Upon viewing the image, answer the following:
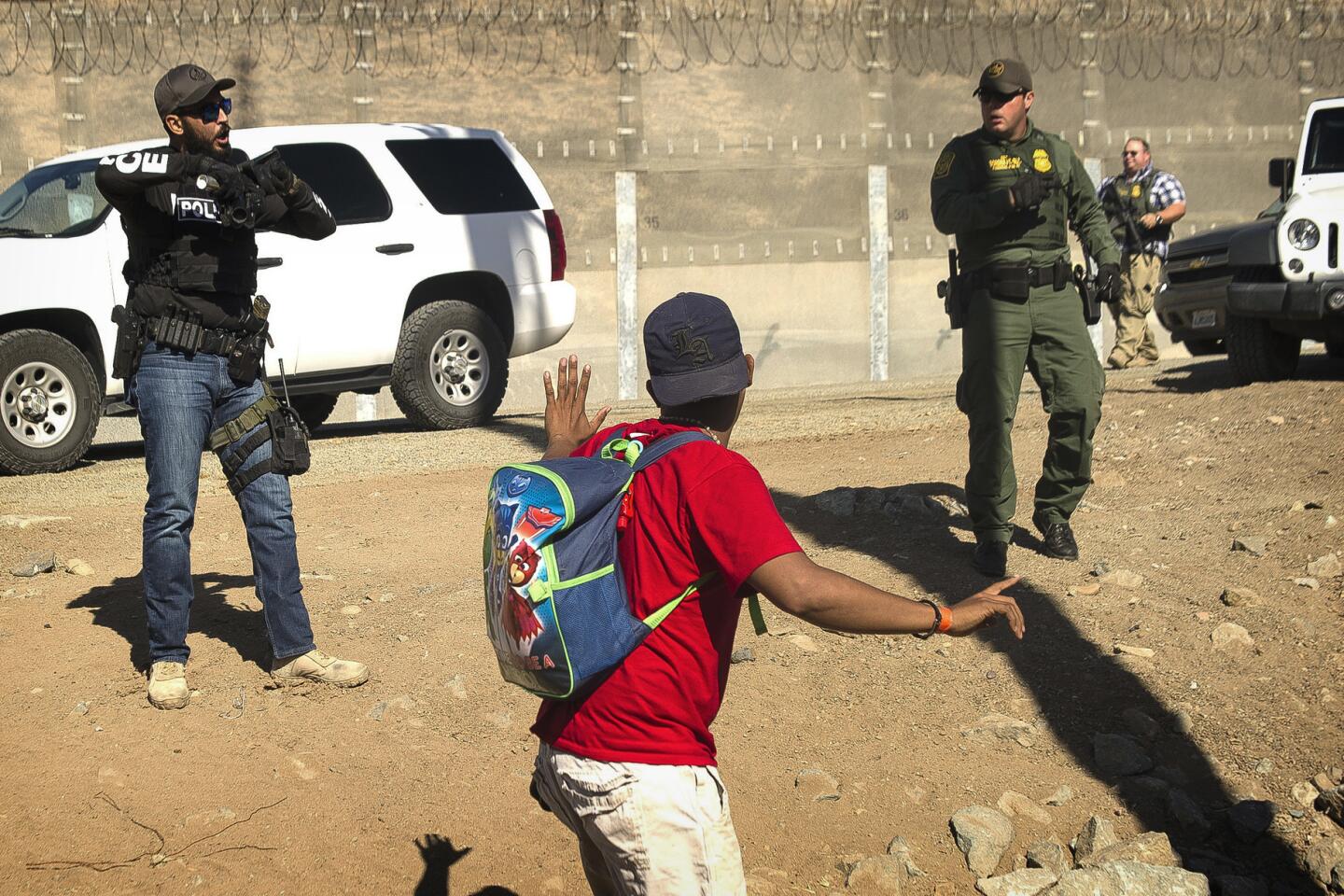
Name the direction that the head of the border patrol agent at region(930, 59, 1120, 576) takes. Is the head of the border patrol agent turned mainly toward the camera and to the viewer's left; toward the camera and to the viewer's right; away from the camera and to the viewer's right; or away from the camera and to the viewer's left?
toward the camera and to the viewer's left

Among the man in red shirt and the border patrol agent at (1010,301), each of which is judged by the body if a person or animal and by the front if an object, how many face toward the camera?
1

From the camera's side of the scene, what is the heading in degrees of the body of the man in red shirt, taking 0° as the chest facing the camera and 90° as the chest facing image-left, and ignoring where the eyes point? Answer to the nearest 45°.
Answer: approximately 225°

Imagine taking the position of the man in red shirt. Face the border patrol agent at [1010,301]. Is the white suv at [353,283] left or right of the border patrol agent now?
left

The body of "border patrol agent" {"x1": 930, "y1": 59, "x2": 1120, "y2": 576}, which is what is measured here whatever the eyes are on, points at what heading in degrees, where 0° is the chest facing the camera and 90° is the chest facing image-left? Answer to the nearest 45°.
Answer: approximately 0°

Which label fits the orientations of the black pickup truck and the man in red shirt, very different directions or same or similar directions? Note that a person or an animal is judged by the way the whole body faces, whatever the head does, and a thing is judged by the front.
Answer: very different directions

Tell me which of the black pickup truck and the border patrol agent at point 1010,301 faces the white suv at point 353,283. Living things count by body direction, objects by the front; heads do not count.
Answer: the black pickup truck

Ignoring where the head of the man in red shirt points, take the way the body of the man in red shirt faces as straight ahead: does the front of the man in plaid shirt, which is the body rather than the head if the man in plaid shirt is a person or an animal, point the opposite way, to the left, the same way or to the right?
the opposite way

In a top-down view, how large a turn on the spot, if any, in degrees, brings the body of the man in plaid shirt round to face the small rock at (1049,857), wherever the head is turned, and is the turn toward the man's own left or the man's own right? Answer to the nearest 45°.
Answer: approximately 45° to the man's own left

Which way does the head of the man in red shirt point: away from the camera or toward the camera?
away from the camera

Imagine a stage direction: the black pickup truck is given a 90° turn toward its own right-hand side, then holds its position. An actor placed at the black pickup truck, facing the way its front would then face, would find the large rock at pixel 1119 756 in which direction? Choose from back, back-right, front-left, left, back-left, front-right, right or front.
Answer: back-left

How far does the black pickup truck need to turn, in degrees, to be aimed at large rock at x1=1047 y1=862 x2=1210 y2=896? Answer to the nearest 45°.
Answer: approximately 45° to its left

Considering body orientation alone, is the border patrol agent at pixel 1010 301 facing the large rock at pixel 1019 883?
yes

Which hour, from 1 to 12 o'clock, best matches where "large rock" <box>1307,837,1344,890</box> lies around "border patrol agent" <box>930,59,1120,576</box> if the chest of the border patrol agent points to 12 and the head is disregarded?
The large rock is roughly at 11 o'clock from the border patrol agent.
